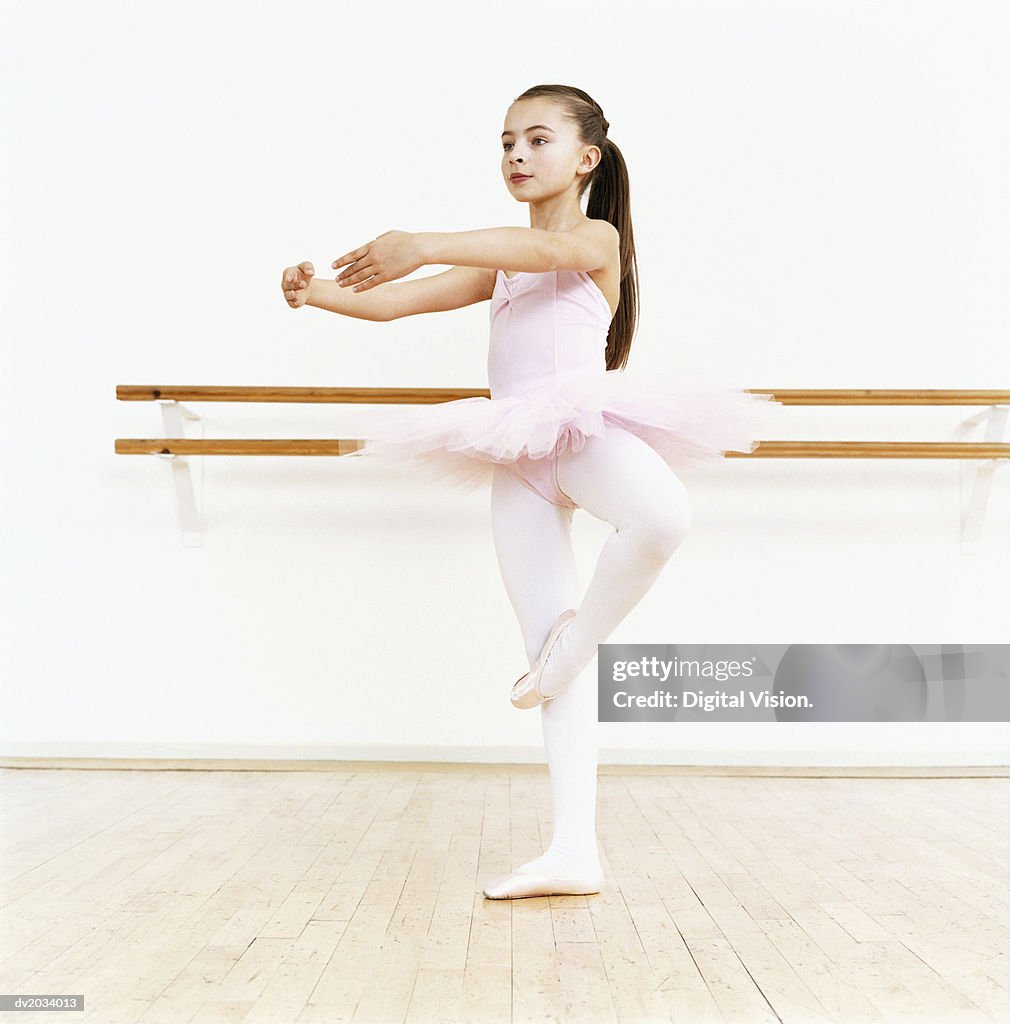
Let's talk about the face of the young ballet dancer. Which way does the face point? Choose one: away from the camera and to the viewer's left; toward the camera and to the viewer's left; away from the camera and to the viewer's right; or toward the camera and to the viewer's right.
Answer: toward the camera and to the viewer's left

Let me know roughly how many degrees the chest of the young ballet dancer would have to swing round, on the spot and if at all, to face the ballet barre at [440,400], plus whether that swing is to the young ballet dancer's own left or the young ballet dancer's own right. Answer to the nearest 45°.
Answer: approximately 135° to the young ballet dancer's own right
